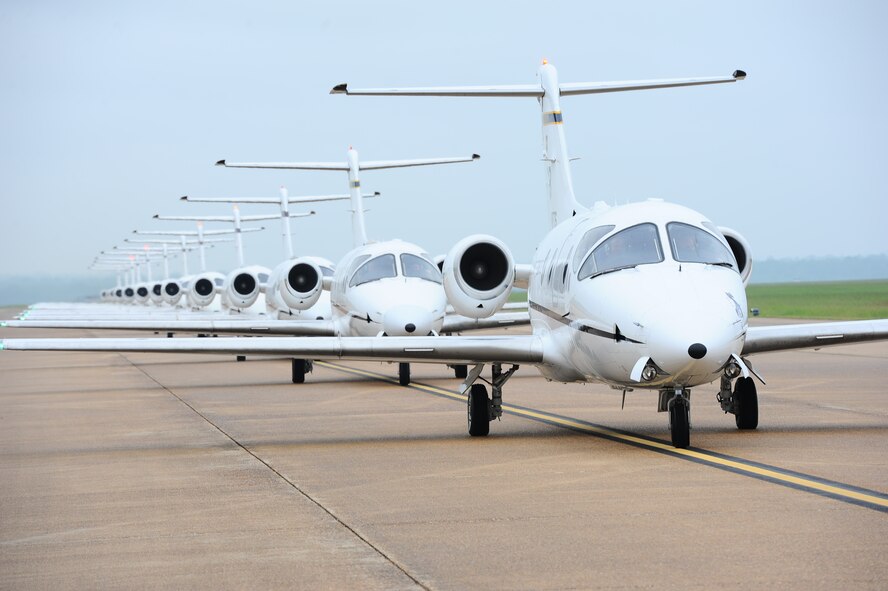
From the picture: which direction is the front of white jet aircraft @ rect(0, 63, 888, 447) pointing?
toward the camera
